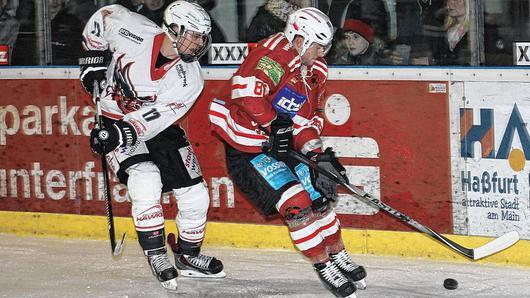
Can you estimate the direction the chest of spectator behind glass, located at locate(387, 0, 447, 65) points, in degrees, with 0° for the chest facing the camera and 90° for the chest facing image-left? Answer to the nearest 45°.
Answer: approximately 0°

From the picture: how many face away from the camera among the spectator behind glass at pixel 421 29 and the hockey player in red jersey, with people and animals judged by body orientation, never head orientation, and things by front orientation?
0
